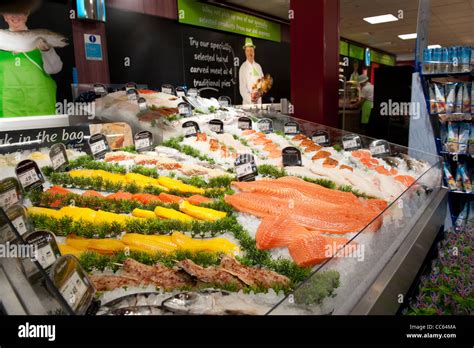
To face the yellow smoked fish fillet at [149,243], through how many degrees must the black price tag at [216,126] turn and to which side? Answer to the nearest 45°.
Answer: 0° — it already faces it

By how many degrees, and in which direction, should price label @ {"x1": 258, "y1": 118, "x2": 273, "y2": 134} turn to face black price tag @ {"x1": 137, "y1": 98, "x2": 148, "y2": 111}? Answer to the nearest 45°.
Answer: approximately 90° to its right

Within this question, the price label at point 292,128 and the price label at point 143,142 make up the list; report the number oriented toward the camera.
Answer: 2

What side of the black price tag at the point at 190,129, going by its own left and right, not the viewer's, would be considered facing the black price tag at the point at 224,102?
back

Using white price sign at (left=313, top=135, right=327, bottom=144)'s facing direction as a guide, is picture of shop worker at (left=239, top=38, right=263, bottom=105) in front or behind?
behind

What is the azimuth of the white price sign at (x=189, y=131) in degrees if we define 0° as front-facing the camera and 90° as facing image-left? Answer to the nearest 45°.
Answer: approximately 0°
